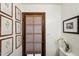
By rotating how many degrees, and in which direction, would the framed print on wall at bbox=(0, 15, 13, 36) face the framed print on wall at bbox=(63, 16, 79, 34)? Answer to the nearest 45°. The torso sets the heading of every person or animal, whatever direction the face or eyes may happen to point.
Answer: approximately 45° to its left

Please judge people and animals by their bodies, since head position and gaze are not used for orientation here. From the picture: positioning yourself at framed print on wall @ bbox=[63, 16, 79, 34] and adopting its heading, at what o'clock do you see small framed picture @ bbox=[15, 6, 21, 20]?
The small framed picture is roughly at 1 o'clock from the framed print on wall.

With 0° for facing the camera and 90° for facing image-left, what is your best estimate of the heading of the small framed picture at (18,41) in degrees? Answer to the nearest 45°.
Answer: approximately 315°

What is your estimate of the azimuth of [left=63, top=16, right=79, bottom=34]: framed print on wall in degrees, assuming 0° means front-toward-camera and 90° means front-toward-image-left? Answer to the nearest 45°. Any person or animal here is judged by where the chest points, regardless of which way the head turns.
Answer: approximately 45°
